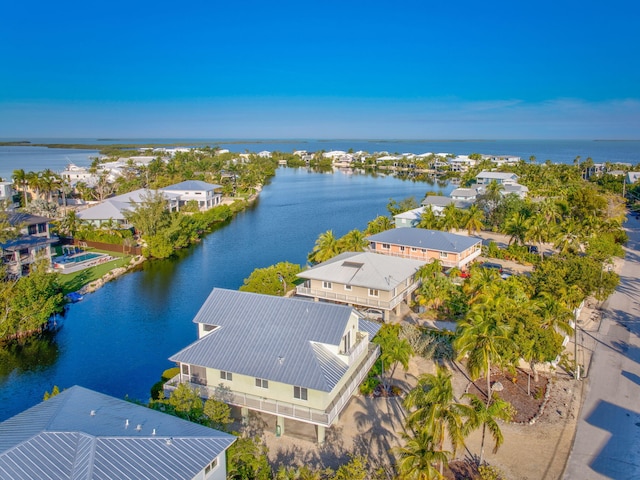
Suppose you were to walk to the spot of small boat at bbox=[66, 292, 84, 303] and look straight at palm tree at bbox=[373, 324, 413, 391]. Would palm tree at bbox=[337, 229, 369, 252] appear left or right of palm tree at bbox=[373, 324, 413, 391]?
left

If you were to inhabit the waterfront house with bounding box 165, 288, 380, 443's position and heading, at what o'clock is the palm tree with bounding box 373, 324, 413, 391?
The palm tree is roughly at 11 o'clock from the waterfront house.

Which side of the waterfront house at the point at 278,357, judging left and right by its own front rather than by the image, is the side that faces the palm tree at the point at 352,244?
left

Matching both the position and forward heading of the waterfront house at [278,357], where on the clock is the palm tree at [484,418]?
The palm tree is roughly at 1 o'clock from the waterfront house.

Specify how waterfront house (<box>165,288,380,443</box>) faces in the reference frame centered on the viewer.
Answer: facing to the right of the viewer

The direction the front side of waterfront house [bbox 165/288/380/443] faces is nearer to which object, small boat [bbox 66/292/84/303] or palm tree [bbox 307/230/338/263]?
the palm tree

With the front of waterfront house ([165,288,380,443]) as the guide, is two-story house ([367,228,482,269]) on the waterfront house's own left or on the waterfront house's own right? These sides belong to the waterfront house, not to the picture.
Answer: on the waterfront house's own left

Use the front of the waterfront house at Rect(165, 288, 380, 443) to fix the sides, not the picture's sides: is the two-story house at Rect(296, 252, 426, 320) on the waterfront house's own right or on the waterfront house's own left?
on the waterfront house's own left
